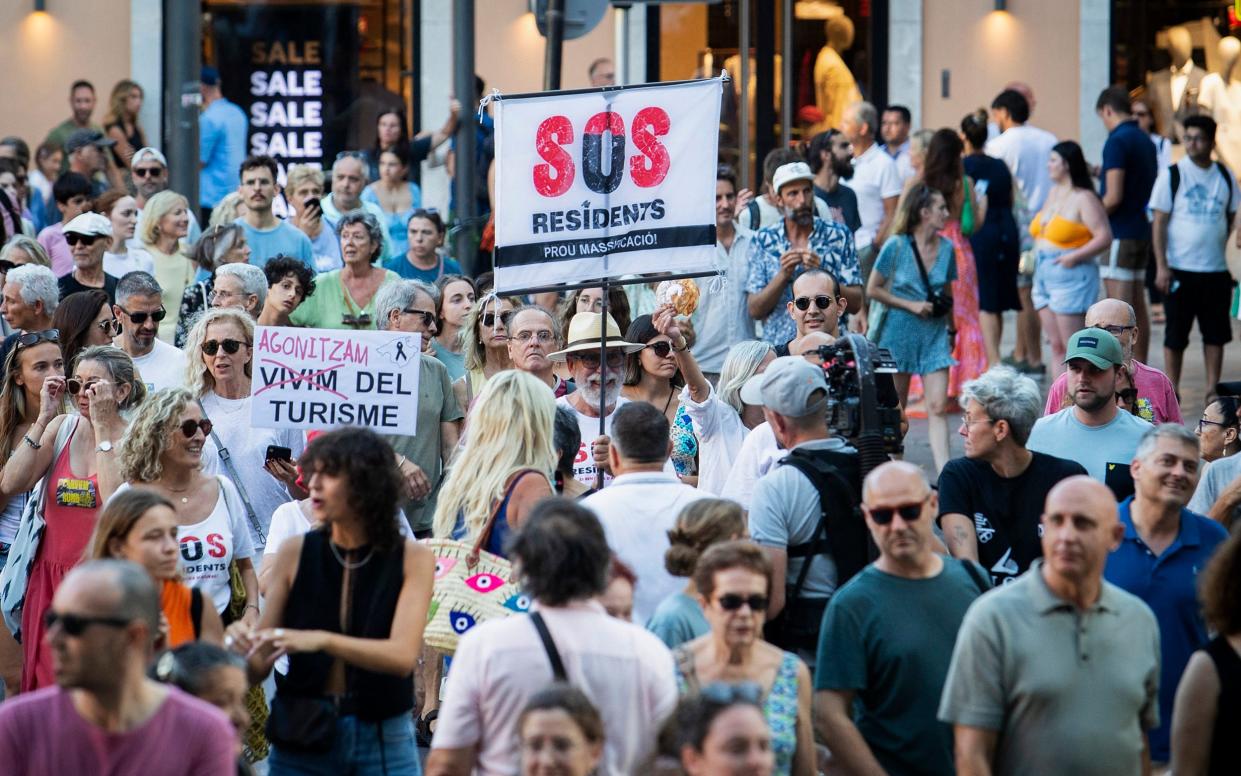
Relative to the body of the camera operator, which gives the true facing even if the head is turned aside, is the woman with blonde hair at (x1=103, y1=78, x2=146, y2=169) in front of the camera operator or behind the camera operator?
in front

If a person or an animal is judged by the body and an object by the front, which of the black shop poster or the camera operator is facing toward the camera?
the black shop poster

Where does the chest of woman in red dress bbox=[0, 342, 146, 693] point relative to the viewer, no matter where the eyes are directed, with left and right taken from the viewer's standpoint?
facing the viewer and to the left of the viewer

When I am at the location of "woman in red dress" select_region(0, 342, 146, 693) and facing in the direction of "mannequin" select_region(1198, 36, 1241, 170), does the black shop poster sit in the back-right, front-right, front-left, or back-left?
front-left

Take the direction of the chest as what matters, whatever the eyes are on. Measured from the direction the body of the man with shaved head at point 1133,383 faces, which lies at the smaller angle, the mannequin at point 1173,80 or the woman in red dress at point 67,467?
the woman in red dress

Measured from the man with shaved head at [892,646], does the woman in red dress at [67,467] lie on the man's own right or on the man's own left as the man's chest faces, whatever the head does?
on the man's own right

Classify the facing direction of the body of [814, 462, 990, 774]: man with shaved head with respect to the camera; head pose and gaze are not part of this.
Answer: toward the camera

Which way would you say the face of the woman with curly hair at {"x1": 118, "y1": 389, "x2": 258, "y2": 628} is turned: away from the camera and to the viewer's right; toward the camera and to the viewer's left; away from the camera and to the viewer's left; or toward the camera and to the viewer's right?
toward the camera and to the viewer's right

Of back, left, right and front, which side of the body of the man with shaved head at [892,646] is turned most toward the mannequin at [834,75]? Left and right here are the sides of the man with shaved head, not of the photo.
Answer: back

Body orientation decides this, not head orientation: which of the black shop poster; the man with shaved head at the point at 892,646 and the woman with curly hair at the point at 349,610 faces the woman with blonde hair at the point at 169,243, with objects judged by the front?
the black shop poster

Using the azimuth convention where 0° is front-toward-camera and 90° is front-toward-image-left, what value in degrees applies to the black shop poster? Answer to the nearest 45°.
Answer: approximately 0°

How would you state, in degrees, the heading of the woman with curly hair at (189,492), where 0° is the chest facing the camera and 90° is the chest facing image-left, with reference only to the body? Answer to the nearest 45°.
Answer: approximately 315°

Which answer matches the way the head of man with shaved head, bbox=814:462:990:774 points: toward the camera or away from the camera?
toward the camera
